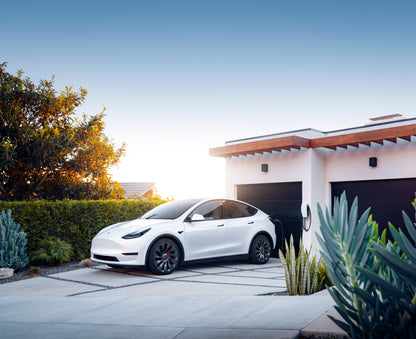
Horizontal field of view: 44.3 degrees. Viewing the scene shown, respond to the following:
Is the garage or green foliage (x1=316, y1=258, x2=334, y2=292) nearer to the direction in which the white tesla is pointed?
the green foliage

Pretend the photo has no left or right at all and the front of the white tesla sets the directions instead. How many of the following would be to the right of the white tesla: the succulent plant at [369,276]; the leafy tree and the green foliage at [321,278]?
1

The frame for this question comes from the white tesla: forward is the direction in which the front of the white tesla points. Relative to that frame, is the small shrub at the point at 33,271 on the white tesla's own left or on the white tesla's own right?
on the white tesla's own right

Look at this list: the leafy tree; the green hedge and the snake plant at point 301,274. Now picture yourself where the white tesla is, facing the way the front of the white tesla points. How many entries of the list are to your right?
2

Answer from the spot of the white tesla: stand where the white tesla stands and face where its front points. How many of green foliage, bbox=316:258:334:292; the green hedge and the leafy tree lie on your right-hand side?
2

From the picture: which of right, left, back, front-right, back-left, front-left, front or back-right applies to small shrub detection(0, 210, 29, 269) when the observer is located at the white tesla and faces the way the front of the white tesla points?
front-right

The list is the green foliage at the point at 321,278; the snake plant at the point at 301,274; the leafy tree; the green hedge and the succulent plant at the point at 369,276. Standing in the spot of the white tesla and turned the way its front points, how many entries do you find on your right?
2

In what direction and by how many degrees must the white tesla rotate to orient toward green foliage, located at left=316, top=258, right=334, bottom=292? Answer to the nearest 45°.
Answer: approximately 90° to its left

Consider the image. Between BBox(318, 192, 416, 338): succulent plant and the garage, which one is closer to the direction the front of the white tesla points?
the succulent plant

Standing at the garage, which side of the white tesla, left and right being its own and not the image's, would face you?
back

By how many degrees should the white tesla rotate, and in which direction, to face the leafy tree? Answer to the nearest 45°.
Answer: approximately 90° to its right

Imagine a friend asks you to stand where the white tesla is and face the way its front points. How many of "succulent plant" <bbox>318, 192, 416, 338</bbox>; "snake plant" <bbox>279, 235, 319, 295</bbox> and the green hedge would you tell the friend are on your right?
1

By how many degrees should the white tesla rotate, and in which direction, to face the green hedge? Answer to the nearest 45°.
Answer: approximately 90° to its right

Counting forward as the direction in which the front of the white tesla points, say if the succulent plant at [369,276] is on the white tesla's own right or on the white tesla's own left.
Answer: on the white tesla's own left
